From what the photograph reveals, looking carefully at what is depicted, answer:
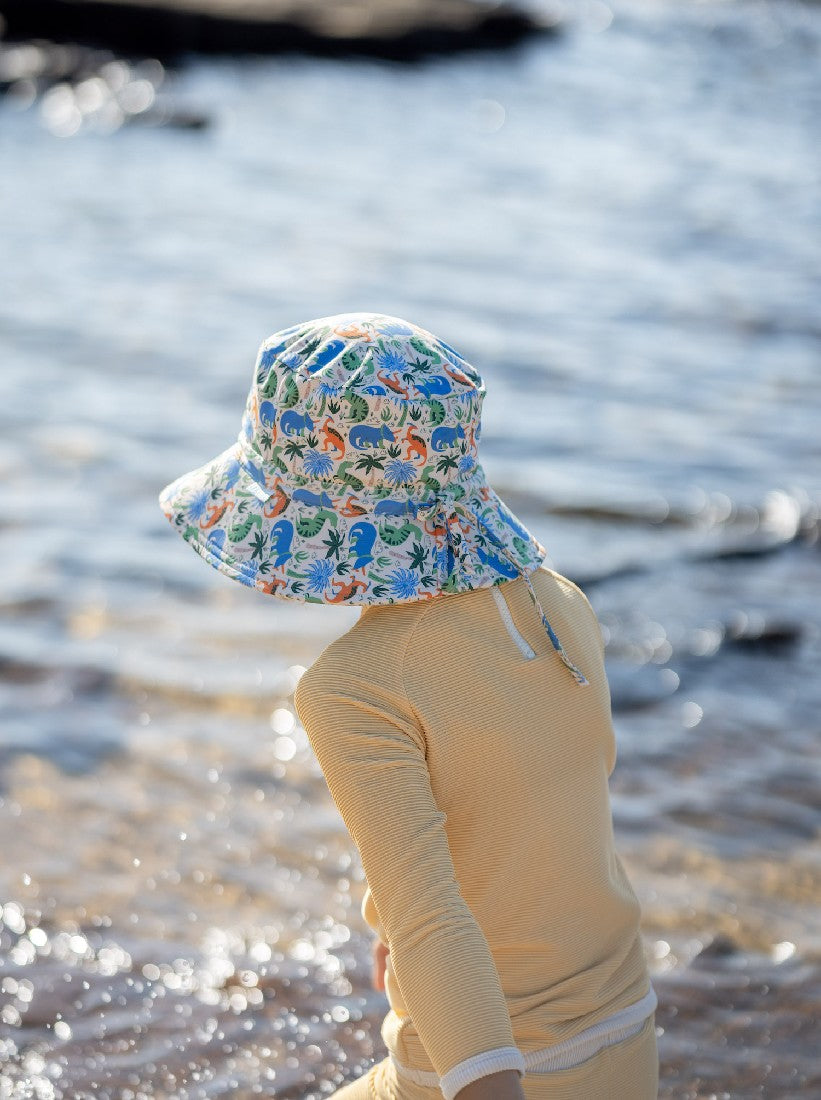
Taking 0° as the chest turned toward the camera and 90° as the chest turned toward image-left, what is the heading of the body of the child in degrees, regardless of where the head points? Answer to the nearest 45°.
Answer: approximately 135°
